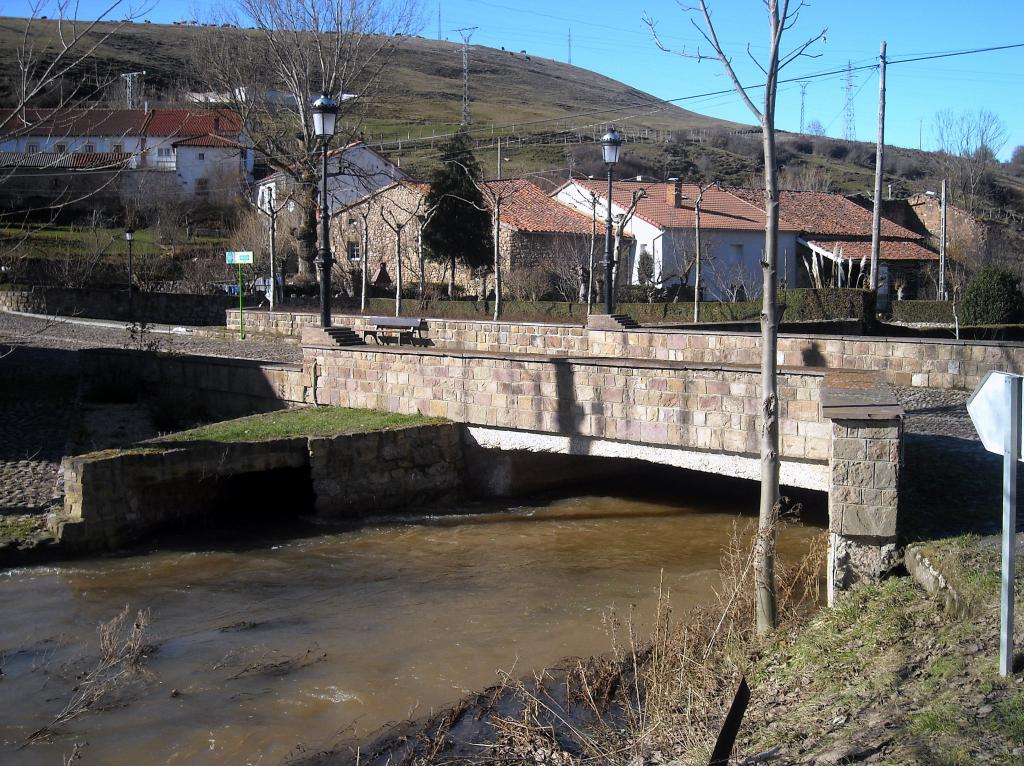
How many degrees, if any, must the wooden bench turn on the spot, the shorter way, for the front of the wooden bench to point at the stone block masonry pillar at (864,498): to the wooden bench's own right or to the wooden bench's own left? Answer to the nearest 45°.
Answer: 0° — it already faces it

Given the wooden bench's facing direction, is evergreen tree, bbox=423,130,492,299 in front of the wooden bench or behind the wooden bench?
behind

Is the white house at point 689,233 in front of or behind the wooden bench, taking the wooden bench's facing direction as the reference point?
behind

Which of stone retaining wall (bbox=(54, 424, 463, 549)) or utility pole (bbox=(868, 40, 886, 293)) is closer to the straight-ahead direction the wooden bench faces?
the stone retaining wall

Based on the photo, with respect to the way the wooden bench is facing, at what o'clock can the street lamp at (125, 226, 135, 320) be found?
The street lamp is roughly at 5 o'clock from the wooden bench.

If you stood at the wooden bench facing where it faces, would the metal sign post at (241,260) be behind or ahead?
behind

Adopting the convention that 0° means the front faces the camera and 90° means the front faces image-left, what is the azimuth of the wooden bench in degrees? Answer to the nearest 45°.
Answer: approximately 0°

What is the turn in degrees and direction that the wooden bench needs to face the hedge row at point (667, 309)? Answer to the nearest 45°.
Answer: approximately 135° to its left
